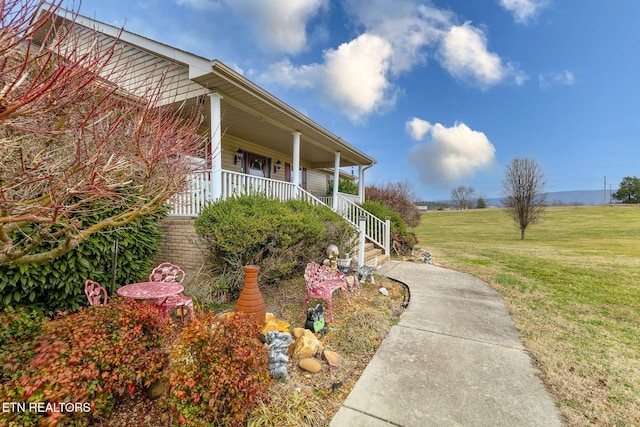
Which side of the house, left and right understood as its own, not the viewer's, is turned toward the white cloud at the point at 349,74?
left

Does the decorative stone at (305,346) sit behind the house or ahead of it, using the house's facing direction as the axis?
ahead

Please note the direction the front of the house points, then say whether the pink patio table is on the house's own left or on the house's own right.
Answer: on the house's own right

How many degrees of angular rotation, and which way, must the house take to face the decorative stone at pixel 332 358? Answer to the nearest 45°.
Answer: approximately 45° to its right

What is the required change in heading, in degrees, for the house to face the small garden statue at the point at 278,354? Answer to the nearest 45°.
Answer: approximately 45° to its right

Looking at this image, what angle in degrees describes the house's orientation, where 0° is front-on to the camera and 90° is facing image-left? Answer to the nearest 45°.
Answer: approximately 315°

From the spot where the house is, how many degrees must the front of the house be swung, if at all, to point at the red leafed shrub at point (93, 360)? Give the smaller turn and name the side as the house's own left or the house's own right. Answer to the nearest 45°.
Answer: approximately 45° to the house's own right

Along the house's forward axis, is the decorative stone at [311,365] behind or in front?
in front
